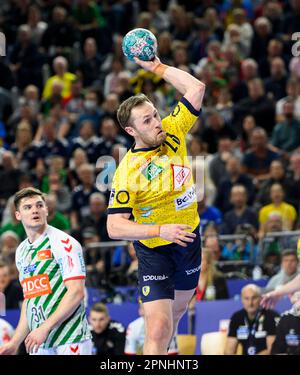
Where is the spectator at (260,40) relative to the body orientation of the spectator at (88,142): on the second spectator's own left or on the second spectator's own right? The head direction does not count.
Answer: on the second spectator's own left

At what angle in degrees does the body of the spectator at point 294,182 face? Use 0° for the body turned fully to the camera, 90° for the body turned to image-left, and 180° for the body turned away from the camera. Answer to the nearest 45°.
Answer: approximately 0°

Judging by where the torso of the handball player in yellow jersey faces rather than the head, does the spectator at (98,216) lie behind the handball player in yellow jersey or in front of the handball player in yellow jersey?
behind

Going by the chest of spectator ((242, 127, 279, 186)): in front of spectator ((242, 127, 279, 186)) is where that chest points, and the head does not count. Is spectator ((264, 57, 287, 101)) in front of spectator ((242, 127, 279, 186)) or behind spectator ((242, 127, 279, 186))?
behind

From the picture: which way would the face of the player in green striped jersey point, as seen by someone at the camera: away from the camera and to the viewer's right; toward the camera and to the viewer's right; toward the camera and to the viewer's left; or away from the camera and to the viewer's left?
toward the camera and to the viewer's right

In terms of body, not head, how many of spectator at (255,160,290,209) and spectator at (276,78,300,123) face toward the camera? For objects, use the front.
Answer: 2

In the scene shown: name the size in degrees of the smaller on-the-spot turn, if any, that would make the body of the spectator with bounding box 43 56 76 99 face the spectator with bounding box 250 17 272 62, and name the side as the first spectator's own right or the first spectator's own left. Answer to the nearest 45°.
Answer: approximately 90° to the first spectator's own left

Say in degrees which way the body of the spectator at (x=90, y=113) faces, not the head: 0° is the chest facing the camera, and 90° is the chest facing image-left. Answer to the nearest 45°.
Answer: approximately 0°
